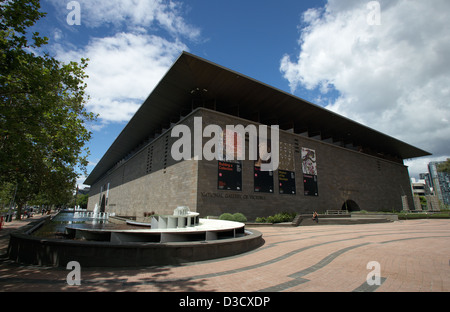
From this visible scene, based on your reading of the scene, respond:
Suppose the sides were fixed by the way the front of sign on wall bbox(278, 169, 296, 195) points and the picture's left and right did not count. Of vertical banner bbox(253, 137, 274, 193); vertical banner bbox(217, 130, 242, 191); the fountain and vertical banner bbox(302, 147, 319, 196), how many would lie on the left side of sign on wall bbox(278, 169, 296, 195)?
1

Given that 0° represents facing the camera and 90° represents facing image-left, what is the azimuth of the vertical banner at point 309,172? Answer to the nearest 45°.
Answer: approximately 315°

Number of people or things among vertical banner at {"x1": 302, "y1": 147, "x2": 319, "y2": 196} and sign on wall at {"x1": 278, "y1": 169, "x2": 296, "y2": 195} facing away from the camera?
0

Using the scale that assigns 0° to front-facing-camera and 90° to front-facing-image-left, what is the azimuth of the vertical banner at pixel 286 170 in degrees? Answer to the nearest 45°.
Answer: approximately 315°

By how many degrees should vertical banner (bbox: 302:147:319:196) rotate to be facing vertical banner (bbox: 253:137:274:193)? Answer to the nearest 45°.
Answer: approximately 90° to its right

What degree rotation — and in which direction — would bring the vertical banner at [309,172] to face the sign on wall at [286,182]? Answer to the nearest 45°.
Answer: approximately 90° to its right

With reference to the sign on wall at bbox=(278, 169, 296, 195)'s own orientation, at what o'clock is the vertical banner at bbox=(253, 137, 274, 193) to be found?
The vertical banner is roughly at 3 o'clock from the sign on wall.

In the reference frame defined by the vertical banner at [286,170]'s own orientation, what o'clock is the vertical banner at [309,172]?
the vertical banner at [309,172] is roughly at 9 o'clock from the vertical banner at [286,170].

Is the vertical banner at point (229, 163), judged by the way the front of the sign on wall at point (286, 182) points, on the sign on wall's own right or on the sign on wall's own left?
on the sign on wall's own right

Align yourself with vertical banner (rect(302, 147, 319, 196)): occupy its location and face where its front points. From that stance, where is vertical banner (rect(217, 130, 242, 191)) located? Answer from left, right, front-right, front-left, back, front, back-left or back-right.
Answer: right

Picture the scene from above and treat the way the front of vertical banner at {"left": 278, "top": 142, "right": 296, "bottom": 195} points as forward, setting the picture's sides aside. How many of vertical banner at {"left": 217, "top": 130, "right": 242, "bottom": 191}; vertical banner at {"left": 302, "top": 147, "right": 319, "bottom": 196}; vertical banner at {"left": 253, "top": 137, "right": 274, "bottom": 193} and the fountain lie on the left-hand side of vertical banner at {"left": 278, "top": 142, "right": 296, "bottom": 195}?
1

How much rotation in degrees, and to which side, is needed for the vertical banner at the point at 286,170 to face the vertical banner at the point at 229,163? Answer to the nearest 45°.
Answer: approximately 90° to its right
